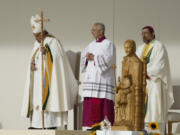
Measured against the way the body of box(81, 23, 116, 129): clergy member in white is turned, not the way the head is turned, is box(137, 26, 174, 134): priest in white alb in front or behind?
behind

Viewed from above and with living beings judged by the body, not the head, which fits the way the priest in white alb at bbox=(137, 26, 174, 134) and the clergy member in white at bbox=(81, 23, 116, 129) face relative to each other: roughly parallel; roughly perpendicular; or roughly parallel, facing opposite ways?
roughly parallel

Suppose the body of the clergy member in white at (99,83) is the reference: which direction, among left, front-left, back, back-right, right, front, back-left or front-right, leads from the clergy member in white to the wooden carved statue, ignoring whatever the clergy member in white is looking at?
front-left

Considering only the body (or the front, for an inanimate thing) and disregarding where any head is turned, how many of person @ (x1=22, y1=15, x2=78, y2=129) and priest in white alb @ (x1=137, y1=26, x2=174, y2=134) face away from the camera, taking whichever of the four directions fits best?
0

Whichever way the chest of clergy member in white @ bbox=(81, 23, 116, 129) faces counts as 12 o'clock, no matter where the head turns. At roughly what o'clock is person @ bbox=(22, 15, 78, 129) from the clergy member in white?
The person is roughly at 2 o'clock from the clergy member in white.

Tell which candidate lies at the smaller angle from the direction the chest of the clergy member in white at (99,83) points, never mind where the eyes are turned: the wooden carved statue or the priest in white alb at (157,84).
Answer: the wooden carved statue

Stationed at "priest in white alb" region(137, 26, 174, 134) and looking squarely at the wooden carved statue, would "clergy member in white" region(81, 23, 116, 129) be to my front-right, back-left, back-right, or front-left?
front-right

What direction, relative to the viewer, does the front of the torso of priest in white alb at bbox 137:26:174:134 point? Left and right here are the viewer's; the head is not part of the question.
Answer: facing the viewer and to the left of the viewer

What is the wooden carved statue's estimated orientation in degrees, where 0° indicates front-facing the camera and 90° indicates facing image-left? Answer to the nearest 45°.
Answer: approximately 45°

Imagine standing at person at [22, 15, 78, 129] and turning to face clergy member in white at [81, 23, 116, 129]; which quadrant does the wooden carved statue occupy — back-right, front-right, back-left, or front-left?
front-right

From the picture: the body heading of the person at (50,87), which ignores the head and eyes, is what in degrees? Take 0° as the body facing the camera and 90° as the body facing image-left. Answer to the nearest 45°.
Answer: approximately 45°

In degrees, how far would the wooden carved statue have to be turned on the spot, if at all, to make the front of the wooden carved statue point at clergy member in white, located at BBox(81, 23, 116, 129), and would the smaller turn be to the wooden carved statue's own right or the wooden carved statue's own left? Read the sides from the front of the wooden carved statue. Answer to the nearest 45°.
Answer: approximately 135° to the wooden carved statue's own right
